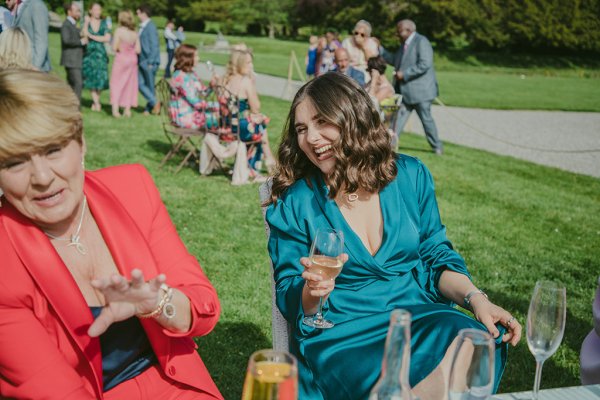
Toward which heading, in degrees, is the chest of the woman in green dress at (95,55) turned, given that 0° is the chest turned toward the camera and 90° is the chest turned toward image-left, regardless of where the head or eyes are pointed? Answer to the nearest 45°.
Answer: approximately 0°

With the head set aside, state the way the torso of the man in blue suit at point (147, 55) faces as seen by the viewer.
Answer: to the viewer's left

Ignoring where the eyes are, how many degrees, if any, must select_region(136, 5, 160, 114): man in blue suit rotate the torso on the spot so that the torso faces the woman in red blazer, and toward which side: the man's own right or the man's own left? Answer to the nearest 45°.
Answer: approximately 90° to the man's own left

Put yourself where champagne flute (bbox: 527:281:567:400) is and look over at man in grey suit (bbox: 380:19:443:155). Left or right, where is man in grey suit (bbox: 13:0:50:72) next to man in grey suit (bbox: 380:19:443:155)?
left

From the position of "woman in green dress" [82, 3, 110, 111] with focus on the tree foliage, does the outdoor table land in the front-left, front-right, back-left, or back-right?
back-right

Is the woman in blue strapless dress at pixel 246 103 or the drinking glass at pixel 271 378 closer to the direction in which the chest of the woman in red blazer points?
the drinking glass

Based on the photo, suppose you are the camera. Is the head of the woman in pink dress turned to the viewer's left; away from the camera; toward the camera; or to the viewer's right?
away from the camera

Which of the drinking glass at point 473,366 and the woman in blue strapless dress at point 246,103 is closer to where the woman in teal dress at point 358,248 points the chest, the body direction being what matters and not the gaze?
the drinking glass
